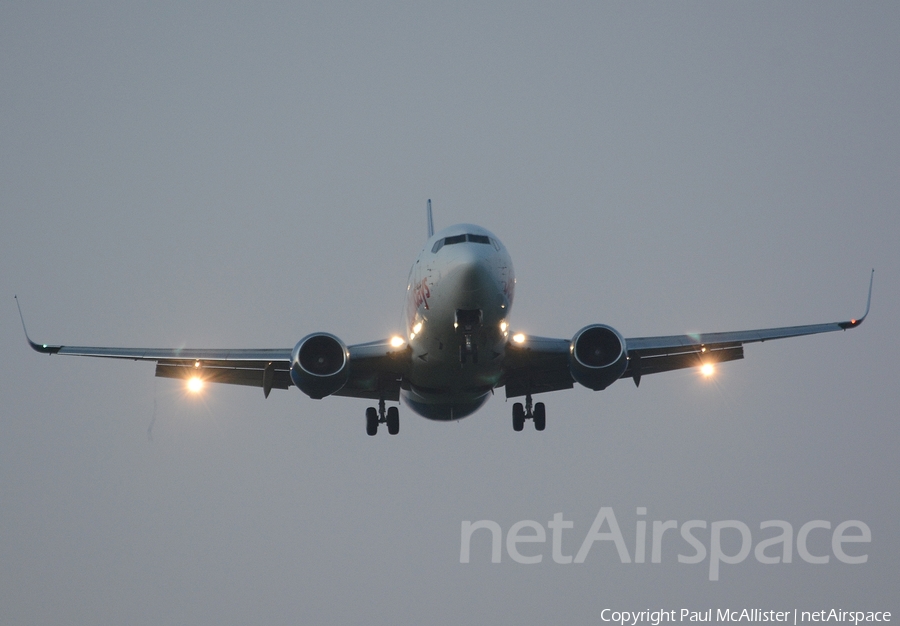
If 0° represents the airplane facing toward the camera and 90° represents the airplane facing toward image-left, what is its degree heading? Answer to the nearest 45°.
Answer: approximately 0°
